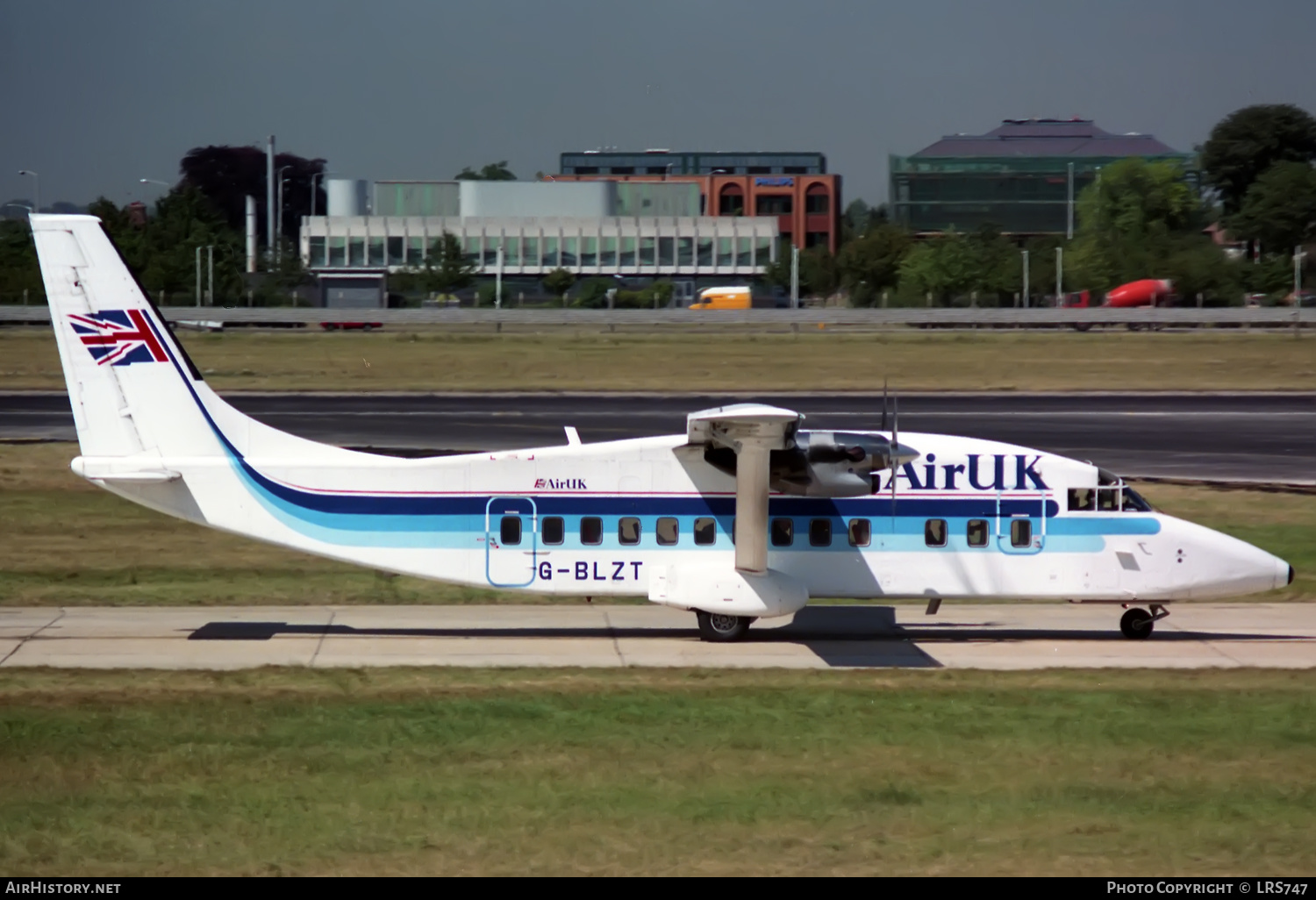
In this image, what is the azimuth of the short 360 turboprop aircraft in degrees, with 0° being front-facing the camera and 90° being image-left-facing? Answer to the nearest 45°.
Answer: approximately 270°
